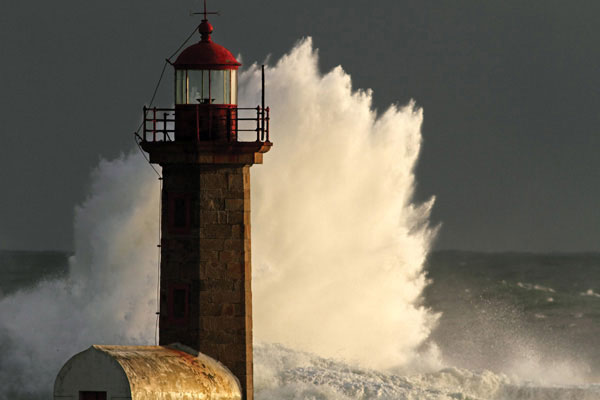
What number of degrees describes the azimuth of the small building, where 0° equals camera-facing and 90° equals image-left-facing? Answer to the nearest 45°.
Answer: approximately 45°
